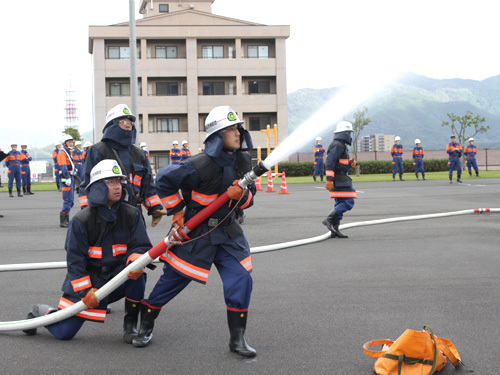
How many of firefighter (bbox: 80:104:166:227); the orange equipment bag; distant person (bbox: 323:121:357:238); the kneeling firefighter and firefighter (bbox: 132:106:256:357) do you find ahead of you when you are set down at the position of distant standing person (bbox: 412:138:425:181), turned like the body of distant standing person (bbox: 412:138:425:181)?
5

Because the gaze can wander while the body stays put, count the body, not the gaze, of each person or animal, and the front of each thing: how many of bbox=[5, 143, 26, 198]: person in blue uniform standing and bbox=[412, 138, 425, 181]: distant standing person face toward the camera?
2

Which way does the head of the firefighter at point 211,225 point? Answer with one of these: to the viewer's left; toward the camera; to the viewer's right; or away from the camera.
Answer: to the viewer's right

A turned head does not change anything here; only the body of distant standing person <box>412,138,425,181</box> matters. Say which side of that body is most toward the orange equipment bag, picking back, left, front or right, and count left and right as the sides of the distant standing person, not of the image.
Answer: front

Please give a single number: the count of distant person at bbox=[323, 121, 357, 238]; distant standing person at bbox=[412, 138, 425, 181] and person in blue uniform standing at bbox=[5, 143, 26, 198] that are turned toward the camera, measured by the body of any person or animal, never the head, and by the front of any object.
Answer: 2

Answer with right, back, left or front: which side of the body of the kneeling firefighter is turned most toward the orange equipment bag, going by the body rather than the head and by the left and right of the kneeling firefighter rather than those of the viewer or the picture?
front

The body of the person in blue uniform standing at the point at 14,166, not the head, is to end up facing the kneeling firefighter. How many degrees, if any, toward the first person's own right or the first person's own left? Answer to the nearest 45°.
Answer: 0° — they already face them
